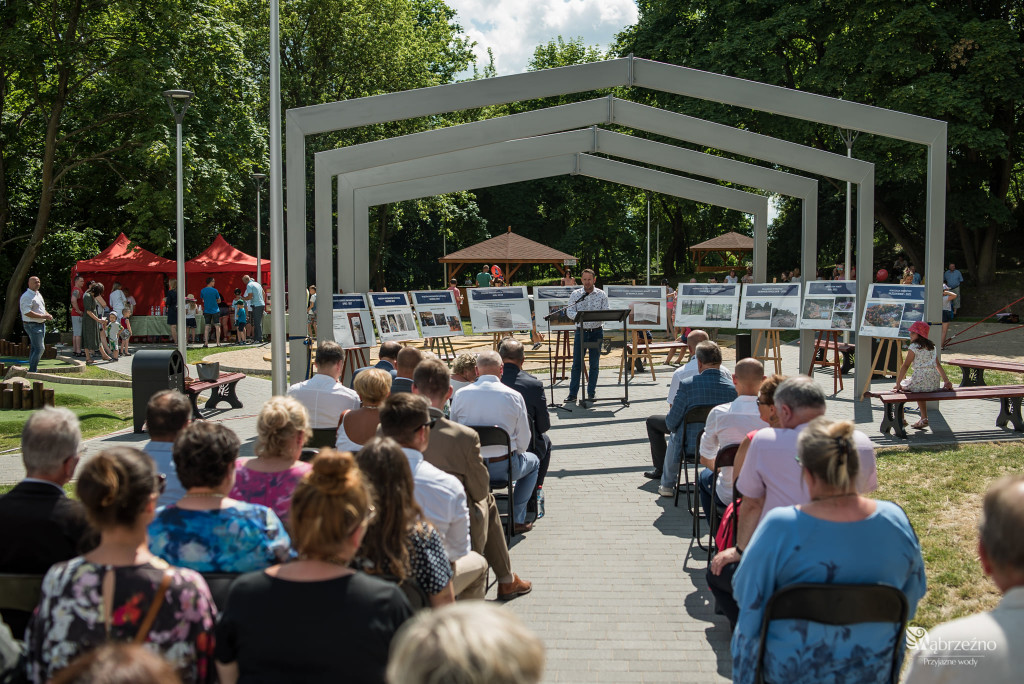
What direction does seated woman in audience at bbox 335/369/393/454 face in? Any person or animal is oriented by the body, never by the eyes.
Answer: away from the camera

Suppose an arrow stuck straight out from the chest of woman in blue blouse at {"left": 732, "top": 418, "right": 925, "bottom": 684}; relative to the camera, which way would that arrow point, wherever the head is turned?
away from the camera

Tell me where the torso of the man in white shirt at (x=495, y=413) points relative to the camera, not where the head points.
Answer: away from the camera

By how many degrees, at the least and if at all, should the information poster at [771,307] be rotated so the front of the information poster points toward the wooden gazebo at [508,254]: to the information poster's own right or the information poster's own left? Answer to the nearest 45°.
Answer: approximately 135° to the information poster's own right

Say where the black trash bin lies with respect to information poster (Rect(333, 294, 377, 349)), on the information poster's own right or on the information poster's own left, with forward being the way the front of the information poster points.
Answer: on the information poster's own right

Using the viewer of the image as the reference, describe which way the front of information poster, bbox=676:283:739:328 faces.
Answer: facing the viewer

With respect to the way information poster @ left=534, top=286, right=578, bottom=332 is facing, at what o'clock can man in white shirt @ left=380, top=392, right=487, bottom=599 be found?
The man in white shirt is roughly at 12 o'clock from the information poster.

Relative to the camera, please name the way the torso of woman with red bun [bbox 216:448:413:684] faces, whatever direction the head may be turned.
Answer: away from the camera

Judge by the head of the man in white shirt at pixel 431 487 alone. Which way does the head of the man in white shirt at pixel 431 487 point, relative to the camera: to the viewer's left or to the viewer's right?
to the viewer's right

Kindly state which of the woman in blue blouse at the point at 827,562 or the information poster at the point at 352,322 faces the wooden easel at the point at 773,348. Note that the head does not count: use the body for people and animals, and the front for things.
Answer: the woman in blue blouse

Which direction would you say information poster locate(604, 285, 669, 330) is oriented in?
toward the camera

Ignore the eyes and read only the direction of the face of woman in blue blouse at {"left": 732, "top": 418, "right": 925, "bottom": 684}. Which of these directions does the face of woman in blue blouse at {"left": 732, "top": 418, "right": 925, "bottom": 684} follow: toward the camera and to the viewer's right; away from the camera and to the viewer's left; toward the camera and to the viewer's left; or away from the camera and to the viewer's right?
away from the camera and to the viewer's left

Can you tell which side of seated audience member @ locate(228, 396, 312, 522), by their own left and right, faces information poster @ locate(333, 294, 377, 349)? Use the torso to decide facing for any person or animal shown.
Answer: front

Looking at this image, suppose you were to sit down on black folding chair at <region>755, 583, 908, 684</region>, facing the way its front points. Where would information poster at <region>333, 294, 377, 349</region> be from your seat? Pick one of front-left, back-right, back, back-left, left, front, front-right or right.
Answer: front-left

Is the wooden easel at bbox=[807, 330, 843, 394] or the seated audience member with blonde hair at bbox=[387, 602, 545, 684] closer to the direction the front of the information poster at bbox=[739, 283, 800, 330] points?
the seated audience member with blonde hair

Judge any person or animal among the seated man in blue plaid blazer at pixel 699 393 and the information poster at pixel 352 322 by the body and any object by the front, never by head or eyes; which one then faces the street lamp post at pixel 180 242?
the seated man in blue plaid blazer

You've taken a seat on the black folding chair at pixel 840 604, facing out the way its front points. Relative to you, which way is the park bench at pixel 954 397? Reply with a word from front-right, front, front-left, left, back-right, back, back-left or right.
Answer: front
